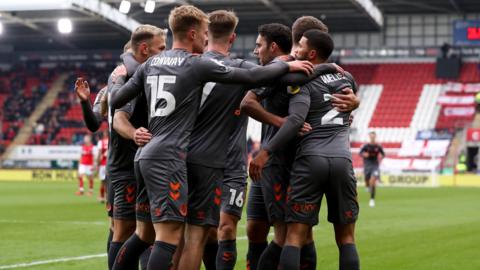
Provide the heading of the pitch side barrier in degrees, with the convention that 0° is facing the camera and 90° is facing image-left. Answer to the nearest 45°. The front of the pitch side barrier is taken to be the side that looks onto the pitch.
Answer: approximately 0°

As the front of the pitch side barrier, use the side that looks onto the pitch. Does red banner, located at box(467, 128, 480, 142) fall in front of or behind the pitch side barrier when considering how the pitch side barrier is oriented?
behind
